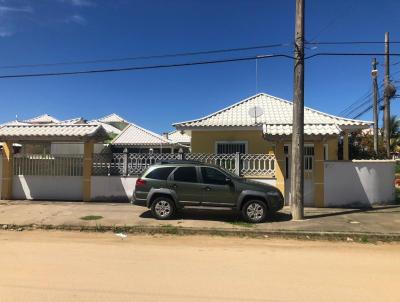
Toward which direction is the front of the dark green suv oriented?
to the viewer's right

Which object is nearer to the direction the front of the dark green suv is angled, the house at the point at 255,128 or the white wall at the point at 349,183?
the white wall

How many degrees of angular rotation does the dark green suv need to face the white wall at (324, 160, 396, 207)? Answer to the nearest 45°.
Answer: approximately 45° to its left

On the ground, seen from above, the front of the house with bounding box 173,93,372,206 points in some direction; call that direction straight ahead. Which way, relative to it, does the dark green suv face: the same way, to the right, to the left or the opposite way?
to the left

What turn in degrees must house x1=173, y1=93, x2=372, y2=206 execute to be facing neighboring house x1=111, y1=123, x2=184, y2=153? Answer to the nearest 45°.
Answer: approximately 135° to its right

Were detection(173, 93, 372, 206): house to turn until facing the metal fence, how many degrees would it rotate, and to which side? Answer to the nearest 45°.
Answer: approximately 45° to its right

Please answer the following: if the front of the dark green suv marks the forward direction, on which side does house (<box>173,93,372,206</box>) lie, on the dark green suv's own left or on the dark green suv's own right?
on the dark green suv's own left

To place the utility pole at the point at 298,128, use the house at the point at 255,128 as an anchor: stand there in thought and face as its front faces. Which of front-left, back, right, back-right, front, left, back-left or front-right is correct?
front

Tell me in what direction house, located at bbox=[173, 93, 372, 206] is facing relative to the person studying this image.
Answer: facing the viewer

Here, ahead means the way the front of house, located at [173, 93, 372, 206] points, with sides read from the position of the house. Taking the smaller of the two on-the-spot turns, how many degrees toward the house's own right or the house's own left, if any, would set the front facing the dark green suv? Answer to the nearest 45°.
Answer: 0° — it already faces it

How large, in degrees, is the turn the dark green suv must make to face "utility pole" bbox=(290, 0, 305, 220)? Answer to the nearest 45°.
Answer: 0° — it already faces it

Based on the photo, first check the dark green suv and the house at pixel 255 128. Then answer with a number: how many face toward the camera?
1

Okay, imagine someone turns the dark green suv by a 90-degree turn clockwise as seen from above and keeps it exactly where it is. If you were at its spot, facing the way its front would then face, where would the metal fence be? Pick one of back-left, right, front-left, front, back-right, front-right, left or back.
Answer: back-right
